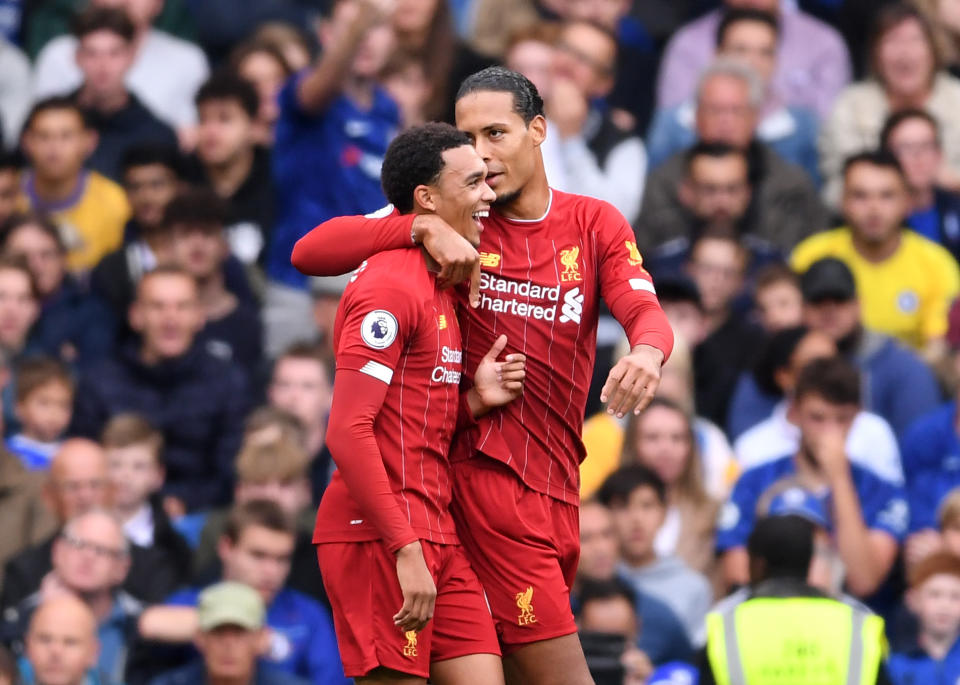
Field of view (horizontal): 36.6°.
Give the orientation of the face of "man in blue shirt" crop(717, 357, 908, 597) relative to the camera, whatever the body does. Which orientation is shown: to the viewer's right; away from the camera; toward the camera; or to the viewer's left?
toward the camera

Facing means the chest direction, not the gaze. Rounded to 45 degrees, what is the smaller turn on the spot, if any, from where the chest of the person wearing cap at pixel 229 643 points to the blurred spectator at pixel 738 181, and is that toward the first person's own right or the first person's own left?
approximately 135° to the first person's own left

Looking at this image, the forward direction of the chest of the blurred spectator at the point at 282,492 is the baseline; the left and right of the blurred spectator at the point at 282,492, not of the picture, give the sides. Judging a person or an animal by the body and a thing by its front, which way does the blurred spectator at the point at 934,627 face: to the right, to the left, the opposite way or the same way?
the same way

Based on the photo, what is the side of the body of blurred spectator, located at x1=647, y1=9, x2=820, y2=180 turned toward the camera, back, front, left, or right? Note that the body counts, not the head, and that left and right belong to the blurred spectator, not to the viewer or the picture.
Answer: front

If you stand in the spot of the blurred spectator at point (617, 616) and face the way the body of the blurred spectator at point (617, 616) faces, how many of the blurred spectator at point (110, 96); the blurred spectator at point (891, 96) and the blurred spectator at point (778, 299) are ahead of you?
0

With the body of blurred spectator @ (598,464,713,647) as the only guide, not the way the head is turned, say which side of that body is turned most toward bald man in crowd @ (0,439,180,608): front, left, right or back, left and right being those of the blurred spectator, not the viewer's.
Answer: right

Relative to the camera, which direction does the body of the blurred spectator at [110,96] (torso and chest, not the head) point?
toward the camera

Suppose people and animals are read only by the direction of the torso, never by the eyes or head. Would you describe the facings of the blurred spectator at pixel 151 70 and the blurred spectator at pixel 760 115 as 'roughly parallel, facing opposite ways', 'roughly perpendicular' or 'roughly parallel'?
roughly parallel

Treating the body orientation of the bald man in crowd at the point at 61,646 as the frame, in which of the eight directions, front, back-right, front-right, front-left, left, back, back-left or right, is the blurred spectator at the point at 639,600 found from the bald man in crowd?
left

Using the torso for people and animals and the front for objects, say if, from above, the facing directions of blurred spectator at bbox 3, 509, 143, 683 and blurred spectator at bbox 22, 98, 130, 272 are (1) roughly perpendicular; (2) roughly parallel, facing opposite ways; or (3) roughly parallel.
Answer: roughly parallel

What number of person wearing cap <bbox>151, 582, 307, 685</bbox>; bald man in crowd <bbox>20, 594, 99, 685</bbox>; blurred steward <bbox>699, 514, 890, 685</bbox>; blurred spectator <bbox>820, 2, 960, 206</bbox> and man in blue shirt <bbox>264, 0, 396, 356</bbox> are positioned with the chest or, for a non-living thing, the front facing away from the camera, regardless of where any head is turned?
1

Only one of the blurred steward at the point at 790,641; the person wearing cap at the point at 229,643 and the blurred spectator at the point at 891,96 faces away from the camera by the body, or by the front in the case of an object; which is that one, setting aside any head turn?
the blurred steward at the point at 790,641

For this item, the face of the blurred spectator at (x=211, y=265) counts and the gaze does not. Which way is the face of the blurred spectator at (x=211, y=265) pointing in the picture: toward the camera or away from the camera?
toward the camera

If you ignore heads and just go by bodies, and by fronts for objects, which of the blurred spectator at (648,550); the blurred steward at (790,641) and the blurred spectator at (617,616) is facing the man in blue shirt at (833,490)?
the blurred steward at (790,641)

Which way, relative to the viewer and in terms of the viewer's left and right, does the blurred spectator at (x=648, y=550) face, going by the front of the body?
facing the viewer

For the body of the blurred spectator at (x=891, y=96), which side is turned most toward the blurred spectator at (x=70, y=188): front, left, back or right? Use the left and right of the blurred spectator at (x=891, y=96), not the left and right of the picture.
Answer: right

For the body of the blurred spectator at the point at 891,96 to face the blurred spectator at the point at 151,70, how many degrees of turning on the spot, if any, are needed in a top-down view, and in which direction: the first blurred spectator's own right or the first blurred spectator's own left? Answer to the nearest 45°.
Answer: approximately 90° to the first blurred spectator's own right
